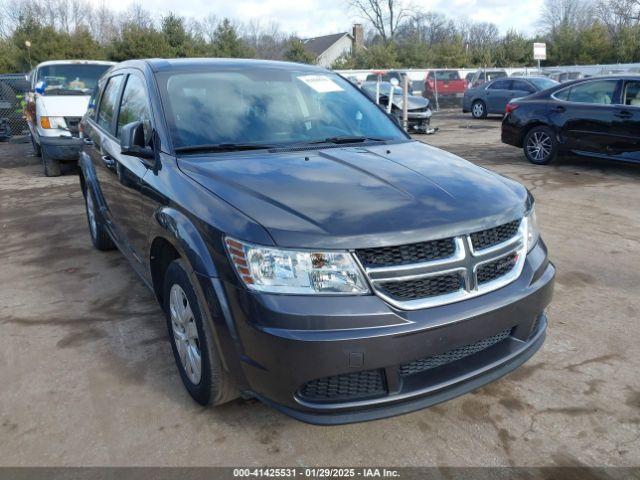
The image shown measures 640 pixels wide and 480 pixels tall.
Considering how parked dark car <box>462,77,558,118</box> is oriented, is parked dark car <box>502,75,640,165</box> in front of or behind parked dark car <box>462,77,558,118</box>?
in front

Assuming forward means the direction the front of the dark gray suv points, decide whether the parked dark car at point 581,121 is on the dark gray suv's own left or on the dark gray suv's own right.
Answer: on the dark gray suv's own left

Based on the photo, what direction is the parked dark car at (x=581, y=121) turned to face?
to the viewer's right

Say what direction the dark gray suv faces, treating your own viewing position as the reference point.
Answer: facing the viewer and to the right of the viewer

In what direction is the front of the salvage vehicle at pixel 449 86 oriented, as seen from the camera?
facing away from the viewer and to the left of the viewer
